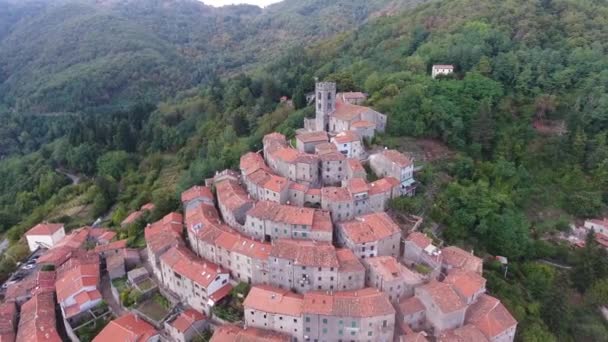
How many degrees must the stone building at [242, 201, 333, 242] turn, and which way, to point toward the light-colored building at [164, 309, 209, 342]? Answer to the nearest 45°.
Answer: approximately 45° to its right

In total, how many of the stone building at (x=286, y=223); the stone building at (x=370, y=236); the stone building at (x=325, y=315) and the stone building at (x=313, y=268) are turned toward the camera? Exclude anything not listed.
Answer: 4

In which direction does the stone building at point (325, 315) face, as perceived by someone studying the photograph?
facing the viewer

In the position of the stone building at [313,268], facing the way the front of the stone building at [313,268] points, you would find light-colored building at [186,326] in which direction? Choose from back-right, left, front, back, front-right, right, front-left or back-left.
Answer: right

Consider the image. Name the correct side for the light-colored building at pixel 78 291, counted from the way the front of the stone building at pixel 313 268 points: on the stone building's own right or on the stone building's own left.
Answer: on the stone building's own right

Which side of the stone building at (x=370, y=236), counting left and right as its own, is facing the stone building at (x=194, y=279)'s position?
right

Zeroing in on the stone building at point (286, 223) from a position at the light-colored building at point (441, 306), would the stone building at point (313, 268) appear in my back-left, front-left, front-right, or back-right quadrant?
front-left

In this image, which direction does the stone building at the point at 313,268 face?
toward the camera

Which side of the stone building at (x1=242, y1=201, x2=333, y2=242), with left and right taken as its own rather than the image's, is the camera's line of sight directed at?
front

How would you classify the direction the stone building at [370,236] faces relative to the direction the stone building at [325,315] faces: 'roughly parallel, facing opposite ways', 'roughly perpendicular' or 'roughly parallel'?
roughly parallel

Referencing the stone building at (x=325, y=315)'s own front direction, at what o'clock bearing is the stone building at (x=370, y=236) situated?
the stone building at (x=370, y=236) is roughly at 7 o'clock from the stone building at (x=325, y=315).

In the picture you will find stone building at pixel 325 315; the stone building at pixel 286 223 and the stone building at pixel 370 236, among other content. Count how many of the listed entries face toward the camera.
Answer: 3

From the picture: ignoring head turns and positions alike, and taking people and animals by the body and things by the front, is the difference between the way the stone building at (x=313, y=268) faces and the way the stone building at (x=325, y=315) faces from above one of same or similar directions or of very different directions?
same or similar directions

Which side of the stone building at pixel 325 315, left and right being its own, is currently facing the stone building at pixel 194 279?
right

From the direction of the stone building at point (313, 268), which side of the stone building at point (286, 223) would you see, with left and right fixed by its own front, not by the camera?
front

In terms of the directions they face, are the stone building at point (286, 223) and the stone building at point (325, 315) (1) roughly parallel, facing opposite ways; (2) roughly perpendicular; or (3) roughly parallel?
roughly parallel

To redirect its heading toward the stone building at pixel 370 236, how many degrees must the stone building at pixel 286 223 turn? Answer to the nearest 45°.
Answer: approximately 90° to its left
